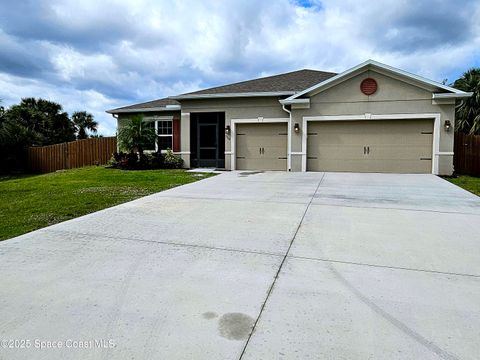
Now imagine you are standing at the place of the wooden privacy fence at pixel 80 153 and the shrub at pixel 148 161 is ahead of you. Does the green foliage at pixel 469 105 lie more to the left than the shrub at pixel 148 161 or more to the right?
left

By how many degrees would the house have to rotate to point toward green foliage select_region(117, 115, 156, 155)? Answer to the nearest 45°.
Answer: approximately 90° to its right

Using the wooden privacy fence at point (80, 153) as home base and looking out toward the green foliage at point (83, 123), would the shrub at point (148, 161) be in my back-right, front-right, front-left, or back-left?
back-right

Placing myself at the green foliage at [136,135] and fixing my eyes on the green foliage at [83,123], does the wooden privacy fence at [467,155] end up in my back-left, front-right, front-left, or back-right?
back-right

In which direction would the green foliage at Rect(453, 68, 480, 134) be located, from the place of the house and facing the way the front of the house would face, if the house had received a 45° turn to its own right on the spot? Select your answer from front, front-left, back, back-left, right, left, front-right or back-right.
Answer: back

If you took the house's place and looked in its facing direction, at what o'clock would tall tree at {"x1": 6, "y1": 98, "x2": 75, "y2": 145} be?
The tall tree is roughly at 4 o'clock from the house.

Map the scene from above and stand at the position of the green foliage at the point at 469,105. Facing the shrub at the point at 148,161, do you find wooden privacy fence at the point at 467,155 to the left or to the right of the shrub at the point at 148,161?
left

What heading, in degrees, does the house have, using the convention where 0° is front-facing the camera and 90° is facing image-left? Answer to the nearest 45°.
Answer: approximately 0°

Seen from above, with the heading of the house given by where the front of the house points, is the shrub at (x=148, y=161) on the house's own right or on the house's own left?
on the house's own right

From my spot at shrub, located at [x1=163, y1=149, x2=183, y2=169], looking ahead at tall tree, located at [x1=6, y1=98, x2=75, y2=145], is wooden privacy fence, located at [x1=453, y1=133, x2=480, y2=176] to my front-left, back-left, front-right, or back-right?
back-right

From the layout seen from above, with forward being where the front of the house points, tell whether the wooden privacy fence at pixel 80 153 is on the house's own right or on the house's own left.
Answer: on the house's own right
